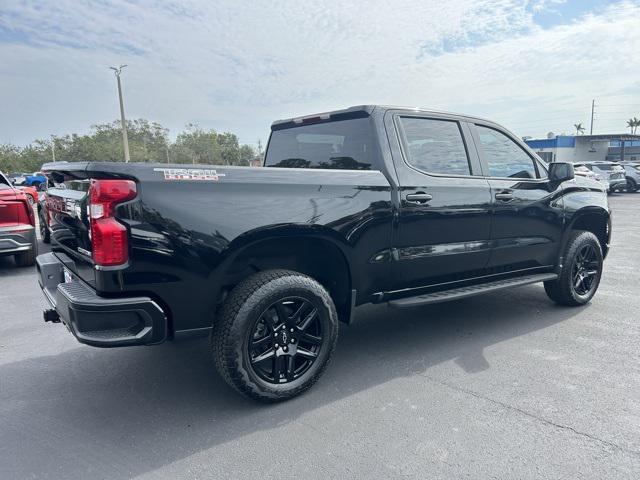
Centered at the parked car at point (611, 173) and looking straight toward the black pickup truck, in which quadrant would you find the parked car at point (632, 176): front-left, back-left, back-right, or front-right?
back-left

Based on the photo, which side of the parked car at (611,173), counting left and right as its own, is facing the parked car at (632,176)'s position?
left

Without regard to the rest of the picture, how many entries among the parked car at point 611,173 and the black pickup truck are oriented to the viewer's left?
0

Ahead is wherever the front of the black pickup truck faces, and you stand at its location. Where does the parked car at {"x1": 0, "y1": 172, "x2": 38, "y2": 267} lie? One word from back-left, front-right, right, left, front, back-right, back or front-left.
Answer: left

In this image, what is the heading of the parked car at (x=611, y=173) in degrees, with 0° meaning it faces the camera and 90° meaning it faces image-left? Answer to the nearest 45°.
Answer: approximately 315°

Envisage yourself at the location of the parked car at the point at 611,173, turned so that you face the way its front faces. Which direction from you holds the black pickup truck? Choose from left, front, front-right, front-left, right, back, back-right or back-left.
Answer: front-right

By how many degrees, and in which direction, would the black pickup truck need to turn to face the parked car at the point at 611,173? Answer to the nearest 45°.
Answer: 0° — it already faces it

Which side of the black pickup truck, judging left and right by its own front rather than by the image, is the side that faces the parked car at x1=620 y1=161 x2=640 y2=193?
front

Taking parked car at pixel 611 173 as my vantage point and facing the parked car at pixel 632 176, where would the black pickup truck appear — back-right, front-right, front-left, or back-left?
back-right

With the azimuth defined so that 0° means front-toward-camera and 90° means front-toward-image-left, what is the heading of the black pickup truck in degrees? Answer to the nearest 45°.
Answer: approximately 225°
